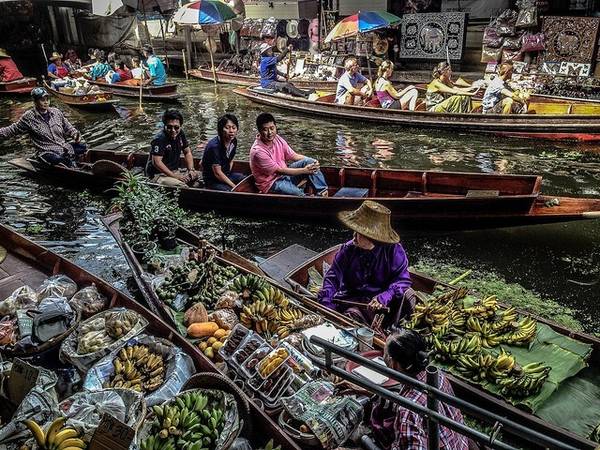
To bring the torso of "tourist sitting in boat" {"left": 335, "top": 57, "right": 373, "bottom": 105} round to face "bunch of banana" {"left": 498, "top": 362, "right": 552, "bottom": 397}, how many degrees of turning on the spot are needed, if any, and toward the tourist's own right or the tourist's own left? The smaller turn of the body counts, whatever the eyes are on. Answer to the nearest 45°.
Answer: approximately 45° to the tourist's own right

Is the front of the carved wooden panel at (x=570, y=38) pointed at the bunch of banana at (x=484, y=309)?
yes

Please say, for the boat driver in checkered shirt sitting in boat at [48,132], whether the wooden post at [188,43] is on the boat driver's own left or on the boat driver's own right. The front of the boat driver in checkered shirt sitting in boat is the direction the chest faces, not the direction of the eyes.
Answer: on the boat driver's own left

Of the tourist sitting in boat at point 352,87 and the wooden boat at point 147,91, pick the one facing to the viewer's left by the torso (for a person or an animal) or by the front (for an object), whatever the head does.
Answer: the wooden boat

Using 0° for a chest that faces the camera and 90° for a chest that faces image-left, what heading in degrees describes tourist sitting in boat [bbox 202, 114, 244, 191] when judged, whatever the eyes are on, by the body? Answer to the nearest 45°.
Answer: approximately 315°

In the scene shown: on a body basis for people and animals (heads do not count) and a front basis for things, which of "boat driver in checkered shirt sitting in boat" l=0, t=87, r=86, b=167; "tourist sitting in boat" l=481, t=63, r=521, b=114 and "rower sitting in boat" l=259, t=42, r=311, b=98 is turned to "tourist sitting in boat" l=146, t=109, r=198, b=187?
"boat driver in checkered shirt sitting in boat" l=0, t=87, r=86, b=167

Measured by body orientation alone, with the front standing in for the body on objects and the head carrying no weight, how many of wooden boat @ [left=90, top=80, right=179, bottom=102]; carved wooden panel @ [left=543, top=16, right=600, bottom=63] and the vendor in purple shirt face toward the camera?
2

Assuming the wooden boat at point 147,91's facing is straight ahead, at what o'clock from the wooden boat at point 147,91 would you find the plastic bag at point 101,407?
The plastic bag is roughly at 9 o'clock from the wooden boat.

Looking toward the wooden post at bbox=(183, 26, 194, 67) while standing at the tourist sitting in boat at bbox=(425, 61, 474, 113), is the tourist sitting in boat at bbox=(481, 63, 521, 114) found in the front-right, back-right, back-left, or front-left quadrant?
back-right

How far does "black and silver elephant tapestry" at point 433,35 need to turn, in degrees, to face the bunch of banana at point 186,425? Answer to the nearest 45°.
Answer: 0° — it already faces it

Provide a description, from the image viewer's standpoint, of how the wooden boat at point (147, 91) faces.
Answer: facing to the left of the viewer

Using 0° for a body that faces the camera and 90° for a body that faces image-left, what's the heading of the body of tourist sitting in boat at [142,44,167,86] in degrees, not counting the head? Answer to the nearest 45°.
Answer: approximately 90°
